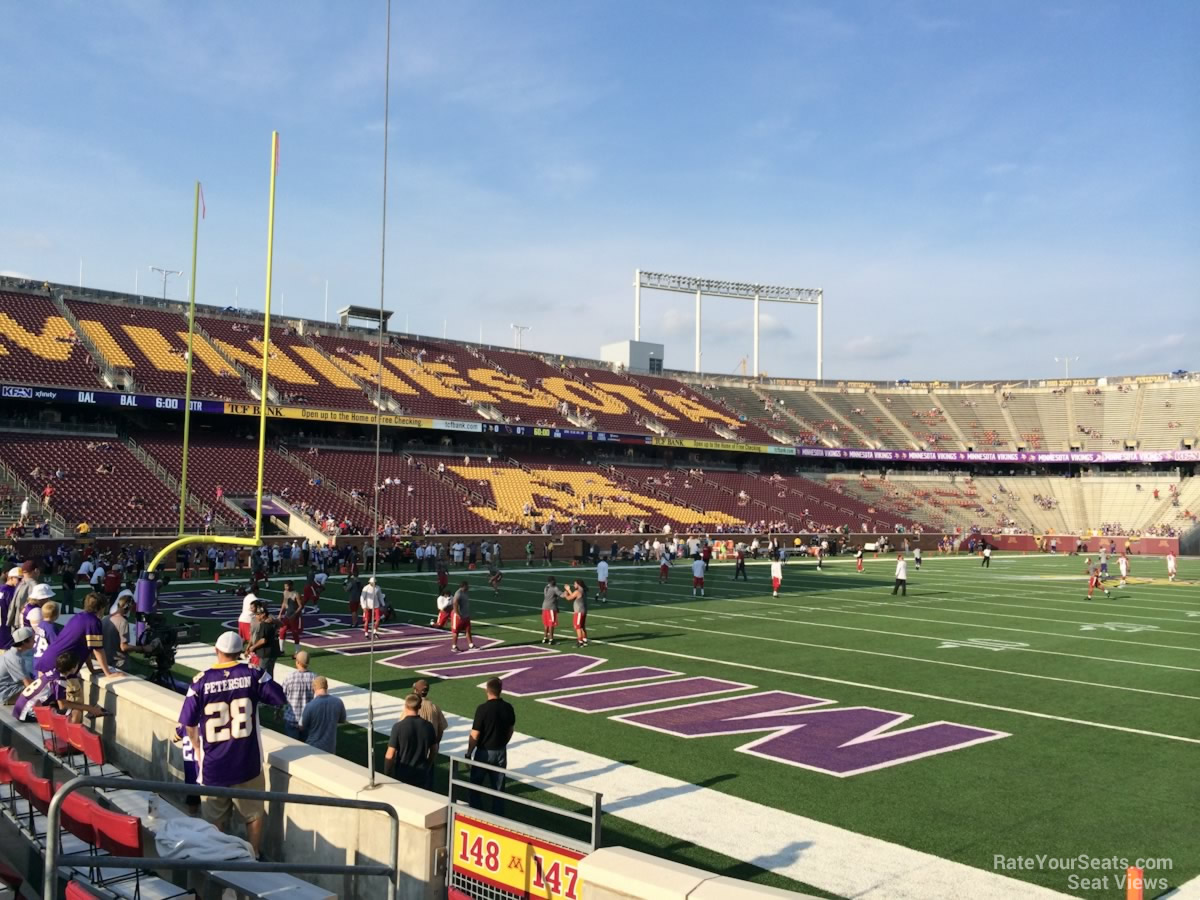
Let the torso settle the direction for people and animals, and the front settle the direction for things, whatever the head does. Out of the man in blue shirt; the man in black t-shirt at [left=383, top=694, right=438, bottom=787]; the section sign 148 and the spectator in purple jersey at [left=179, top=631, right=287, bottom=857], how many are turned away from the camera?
3

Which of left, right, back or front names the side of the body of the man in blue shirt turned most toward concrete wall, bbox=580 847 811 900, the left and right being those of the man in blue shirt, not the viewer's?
back

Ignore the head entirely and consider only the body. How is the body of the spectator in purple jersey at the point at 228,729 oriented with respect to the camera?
away from the camera

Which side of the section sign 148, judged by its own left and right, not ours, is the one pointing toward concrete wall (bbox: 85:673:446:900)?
right

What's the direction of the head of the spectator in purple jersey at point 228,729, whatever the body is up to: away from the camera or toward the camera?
away from the camera

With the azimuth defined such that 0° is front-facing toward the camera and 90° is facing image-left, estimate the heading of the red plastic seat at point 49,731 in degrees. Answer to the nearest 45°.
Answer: approximately 225°

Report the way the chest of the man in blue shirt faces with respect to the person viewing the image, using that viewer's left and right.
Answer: facing away from the viewer

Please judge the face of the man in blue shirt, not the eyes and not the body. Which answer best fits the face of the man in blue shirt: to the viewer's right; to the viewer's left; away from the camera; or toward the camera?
away from the camera

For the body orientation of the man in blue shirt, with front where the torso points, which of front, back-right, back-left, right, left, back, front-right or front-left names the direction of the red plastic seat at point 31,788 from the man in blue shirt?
back-left

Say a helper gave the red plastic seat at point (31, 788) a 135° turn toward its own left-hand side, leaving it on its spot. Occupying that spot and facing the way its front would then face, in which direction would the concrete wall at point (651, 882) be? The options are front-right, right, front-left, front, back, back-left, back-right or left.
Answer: back-left

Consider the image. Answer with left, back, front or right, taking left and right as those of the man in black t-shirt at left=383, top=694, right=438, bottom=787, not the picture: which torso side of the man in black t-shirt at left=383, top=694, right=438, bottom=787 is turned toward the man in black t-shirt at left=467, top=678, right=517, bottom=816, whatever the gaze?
right

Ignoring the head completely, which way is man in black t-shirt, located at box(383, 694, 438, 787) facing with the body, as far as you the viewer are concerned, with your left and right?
facing away from the viewer
